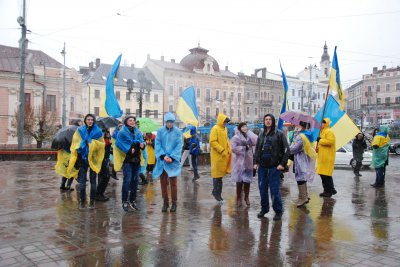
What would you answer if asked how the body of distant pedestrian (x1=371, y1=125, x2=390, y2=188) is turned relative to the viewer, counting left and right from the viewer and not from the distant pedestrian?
facing to the left of the viewer

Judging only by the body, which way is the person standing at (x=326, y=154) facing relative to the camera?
to the viewer's left

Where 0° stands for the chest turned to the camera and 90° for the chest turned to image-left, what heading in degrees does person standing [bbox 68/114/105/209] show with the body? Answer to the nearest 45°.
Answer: approximately 0°

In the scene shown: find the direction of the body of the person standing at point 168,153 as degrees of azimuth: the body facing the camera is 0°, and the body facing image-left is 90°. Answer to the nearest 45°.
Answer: approximately 0°

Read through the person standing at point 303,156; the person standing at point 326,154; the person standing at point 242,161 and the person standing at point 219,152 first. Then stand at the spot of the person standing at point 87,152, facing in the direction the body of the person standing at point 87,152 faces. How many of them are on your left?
4

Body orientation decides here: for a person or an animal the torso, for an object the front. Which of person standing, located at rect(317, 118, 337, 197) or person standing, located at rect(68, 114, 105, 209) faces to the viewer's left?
person standing, located at rect(317, 118, 337, 197)

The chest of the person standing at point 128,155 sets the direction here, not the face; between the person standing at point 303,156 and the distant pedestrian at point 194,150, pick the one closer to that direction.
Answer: the person standing

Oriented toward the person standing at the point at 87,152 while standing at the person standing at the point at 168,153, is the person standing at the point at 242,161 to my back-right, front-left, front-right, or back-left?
back-right
